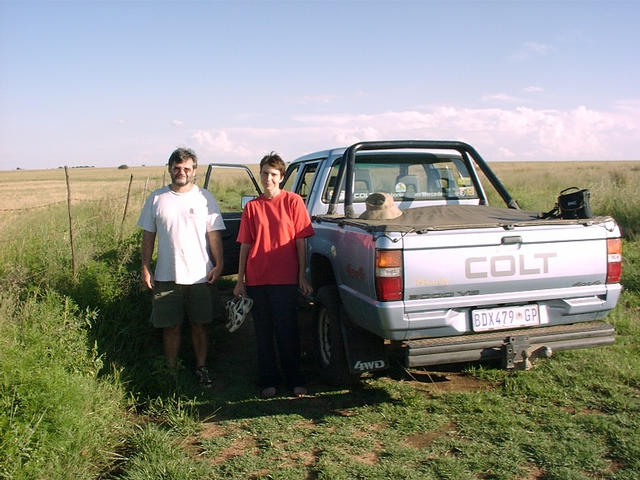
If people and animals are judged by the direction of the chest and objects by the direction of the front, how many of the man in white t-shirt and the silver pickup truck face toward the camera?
1

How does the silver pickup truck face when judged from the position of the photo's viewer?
facing away from the viewer and to the left of the viewer

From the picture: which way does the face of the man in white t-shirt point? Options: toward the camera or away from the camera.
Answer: toward the camera

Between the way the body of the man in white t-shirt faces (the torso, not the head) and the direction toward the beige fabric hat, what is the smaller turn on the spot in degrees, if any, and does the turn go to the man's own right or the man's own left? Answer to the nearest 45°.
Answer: approximately 90° to the man's own left

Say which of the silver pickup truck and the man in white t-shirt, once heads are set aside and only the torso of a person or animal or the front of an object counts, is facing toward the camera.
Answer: the man in white t-shirt

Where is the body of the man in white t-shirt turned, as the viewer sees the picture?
toward the camera

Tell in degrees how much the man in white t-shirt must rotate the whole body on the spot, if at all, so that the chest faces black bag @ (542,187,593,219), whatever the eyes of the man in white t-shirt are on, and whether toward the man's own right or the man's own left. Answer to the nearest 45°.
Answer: approximately 90° to the man's own left

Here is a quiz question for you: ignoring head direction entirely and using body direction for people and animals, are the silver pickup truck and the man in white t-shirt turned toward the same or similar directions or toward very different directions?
very different directions
